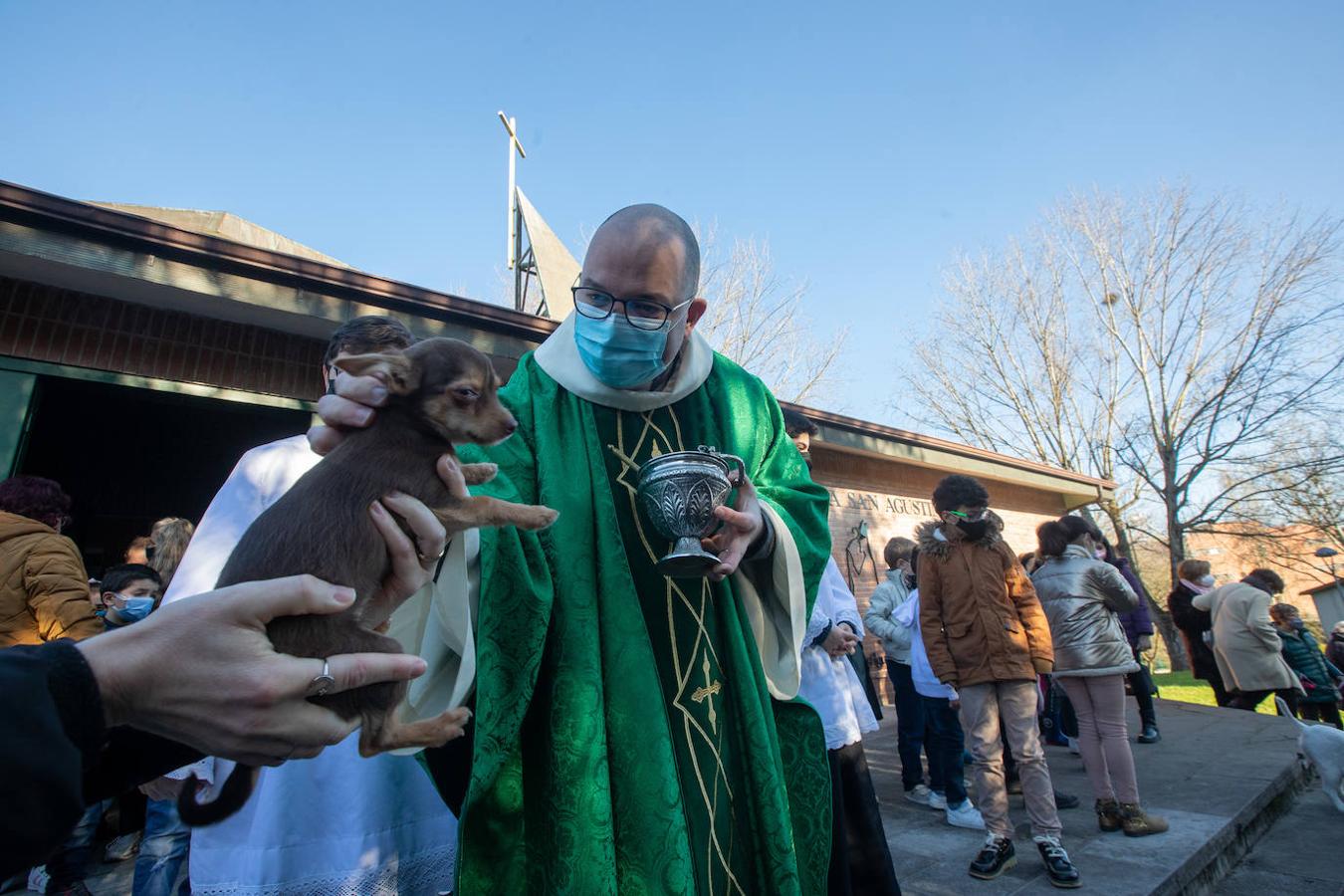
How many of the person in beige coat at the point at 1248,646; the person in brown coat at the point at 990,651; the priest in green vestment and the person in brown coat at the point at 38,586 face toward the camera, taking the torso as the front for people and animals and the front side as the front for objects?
2

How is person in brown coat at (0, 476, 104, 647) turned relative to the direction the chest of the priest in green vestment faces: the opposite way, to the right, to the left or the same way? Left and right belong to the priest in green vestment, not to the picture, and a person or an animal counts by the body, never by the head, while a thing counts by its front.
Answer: the opposite way

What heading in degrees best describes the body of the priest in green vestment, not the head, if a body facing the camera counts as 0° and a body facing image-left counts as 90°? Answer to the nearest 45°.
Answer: approximately 0°

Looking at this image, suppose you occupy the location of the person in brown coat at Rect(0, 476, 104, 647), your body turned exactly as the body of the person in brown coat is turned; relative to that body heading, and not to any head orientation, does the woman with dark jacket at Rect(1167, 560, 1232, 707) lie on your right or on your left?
on your right

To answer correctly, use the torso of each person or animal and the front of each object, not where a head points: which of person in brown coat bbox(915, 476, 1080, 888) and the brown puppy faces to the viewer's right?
the brown puppy

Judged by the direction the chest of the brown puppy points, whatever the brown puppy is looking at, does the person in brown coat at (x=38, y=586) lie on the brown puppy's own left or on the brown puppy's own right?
on the brown puppy's own left

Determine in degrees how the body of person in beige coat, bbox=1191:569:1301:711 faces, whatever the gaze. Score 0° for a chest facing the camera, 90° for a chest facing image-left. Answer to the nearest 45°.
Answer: approximately 225°

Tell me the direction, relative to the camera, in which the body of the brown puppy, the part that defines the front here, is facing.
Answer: to the viewer's right
